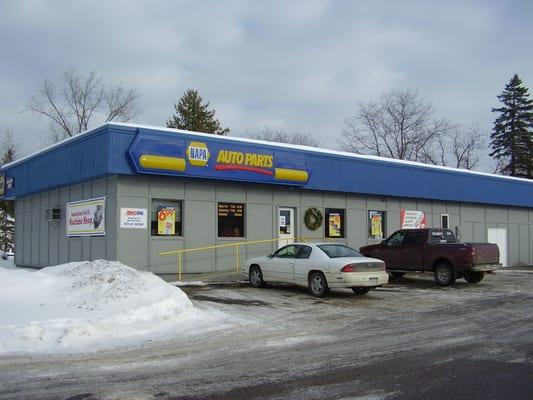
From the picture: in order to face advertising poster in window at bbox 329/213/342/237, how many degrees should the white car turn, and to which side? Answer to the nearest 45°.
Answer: approximately 45° to its right

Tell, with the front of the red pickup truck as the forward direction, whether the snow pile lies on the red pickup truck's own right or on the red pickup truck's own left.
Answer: on the red pickup truck's own left

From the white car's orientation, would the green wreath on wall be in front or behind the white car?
in front

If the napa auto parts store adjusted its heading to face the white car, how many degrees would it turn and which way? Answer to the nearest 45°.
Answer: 0° — it already faces it

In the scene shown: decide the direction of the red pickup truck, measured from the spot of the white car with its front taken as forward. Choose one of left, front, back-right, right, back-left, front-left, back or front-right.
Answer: right

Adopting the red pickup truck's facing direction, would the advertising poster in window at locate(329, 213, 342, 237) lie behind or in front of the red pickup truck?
in front

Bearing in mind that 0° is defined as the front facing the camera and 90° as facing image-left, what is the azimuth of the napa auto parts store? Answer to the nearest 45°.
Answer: approximately 315°

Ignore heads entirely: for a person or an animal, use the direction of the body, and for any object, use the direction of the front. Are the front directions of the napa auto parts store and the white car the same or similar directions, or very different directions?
very different directions

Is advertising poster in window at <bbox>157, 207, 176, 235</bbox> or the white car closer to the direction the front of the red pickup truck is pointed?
the advertising poster in window
